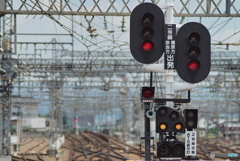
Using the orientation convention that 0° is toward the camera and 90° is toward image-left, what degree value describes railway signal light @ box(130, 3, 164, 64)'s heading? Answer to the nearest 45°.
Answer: approximately 0°

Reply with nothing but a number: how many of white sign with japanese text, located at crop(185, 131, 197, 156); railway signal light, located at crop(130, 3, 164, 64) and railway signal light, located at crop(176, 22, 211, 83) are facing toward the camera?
3

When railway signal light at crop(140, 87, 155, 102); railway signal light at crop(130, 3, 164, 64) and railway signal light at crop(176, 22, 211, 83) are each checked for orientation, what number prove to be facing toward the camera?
3

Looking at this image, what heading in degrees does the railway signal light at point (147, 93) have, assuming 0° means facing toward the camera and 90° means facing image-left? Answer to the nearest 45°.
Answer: approximately 0°
